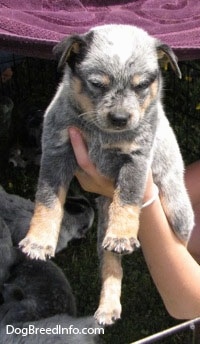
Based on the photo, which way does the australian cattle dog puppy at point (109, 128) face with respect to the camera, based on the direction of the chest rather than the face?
toward the camera
